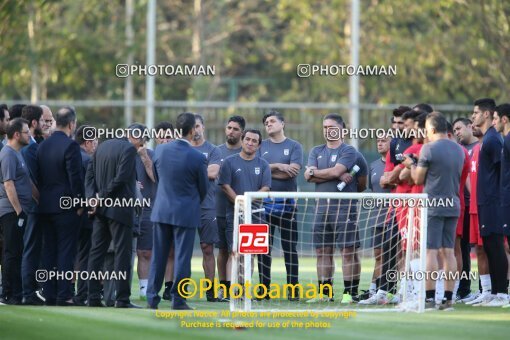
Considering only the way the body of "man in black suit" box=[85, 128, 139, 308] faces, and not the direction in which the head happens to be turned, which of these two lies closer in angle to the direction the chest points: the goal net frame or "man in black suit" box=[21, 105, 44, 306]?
the goal net frame

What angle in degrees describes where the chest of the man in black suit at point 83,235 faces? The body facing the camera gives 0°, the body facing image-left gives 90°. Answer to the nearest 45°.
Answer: approximately 270°

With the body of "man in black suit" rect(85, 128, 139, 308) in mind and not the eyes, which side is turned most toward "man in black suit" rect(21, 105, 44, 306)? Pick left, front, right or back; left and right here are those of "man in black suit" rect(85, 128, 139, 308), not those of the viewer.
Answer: left

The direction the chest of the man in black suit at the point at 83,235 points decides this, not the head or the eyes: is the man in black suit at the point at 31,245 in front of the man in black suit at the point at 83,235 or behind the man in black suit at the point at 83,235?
behind

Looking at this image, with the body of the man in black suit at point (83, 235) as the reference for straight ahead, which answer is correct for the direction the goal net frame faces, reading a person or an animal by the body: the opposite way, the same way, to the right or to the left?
to the right

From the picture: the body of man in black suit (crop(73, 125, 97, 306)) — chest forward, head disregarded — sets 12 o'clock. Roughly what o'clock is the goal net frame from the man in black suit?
The goal net frame is roughly at 1 o'clock from the man in black suit.

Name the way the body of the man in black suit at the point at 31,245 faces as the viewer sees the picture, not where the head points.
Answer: to the viewer's right

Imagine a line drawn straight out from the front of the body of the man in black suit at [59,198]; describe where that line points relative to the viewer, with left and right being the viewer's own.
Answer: facing away from the viewer and to the right of the viewer

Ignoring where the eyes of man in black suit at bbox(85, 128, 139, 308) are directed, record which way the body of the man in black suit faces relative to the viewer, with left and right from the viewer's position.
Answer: facing away from the viewer and to the right of the viewer

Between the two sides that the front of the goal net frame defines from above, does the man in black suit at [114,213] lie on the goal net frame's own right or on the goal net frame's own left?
on the goal net frame's own right
